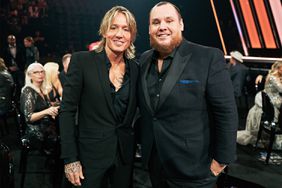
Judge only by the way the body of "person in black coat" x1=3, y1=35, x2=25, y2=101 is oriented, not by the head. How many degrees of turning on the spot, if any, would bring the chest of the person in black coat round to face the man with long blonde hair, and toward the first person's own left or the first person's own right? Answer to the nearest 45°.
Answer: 0° — they already face them

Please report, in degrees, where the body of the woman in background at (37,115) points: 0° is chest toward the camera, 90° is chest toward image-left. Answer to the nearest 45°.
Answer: approximately 315°

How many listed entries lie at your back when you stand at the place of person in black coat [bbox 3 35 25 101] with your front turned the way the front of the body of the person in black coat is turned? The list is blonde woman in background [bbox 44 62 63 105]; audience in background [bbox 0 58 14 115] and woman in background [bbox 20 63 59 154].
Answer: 0

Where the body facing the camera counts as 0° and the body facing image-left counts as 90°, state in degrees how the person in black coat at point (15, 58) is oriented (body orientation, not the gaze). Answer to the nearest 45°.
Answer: approximately 0°

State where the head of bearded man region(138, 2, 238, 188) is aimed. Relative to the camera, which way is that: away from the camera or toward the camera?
toward the camera

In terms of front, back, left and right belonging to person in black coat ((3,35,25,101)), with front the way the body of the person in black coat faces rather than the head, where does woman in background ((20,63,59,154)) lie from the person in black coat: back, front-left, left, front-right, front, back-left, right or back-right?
front

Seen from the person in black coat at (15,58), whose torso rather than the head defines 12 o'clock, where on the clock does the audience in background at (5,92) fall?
The audience in background is roughly at 12 o'clock from the person in black coat.

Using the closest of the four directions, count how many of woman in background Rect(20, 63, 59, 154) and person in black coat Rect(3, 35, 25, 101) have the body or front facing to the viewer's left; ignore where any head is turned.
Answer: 0

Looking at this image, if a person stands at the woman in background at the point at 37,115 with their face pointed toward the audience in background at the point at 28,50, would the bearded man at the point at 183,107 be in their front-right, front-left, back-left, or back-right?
back-right

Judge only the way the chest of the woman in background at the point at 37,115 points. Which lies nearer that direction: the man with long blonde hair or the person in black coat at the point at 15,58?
the man with long blonde hair

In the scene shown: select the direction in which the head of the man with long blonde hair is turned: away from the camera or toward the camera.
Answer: toward the camera

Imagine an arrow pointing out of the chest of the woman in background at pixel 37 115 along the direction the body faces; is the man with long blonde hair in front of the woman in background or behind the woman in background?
in front

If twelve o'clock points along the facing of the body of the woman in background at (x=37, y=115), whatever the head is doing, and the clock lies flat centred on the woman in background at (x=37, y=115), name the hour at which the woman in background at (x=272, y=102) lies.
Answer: the woman in background at (x=272, y=102) is roughly at 10 o'clock from the woman in background at (x=37, y=115).

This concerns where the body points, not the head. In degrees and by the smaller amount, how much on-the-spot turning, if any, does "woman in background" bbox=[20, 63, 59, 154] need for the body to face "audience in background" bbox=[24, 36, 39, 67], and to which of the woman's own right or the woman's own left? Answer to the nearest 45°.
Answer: approximately 135° to the woman's own left

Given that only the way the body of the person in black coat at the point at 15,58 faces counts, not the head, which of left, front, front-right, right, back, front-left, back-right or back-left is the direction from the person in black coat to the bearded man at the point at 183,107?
front
